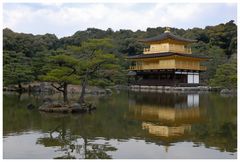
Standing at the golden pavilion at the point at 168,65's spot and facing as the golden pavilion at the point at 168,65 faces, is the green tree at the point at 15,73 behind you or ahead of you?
ahead

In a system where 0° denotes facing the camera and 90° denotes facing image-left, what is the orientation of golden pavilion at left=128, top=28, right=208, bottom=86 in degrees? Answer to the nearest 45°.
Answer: approximately 45°

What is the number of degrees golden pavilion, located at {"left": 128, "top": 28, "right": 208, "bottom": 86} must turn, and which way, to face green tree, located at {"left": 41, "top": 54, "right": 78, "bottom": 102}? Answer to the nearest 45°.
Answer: approximately 45° to its left

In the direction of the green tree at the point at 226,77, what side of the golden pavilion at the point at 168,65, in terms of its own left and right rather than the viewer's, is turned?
left
